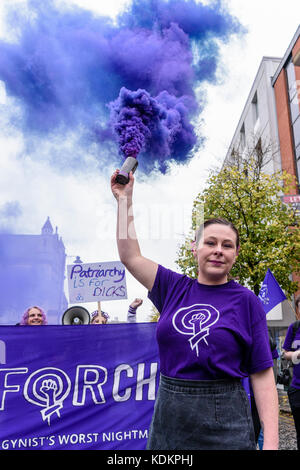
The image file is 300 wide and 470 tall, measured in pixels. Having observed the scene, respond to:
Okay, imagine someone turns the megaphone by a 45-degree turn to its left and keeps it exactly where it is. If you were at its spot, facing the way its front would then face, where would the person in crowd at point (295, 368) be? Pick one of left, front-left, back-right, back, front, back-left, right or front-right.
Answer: front

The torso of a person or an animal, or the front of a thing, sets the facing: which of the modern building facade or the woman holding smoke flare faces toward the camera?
the woman holding smoke flare

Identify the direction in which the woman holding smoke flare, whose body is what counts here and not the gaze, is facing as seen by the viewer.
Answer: toward the camera

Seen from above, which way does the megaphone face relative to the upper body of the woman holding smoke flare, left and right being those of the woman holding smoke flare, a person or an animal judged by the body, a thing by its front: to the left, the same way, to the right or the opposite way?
the same way

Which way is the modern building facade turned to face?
to the viewer's left

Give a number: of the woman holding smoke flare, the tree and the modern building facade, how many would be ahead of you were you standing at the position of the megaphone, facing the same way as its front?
1

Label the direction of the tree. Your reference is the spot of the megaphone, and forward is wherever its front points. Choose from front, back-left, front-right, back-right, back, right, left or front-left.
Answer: back-left

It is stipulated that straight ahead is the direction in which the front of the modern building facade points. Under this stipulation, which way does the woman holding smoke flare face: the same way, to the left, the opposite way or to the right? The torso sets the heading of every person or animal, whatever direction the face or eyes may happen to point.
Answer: to the left

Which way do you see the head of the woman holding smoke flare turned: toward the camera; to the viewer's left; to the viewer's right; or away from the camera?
toward the camera

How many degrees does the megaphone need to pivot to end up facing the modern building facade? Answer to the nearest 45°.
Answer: approximately 135° to its left

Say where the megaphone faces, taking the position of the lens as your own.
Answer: facing the viewer

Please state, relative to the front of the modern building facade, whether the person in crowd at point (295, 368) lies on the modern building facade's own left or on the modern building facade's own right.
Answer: on the modern building facade's own left
